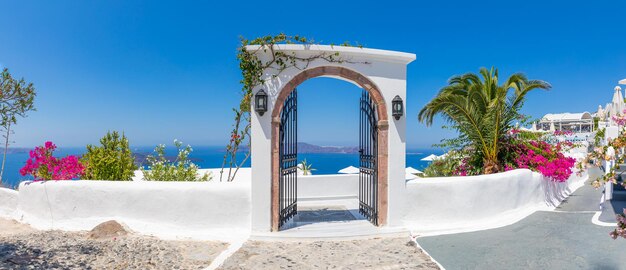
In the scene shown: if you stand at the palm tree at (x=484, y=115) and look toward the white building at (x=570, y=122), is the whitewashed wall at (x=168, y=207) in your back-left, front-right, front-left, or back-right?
back-left

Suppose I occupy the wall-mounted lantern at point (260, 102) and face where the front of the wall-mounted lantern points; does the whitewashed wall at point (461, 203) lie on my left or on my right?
on my left

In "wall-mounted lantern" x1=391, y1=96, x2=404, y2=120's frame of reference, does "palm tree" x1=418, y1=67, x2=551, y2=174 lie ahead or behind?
behind

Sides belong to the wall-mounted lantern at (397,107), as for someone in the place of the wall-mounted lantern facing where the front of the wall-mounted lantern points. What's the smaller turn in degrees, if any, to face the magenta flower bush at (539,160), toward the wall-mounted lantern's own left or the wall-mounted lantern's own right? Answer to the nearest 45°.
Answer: approximately 135° to the wall-mounted lantern's own left

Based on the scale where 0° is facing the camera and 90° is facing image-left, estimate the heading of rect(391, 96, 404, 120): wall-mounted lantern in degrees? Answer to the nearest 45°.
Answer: approximately 0°

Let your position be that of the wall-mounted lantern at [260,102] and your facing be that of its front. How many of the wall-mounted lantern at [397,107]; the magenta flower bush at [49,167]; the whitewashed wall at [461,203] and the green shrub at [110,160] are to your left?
2

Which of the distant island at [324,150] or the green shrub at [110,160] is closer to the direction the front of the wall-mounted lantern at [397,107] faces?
the green shrub

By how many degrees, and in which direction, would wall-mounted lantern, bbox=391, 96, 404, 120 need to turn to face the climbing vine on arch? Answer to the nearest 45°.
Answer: approximately 90° to its right

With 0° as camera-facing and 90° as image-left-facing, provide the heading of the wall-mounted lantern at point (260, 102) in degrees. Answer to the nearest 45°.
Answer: approximately 0°

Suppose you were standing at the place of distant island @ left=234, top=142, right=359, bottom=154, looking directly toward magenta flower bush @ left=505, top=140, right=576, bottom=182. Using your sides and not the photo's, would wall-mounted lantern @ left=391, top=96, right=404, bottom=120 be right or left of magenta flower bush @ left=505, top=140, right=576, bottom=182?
right

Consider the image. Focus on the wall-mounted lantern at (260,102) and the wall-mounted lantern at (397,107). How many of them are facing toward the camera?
2

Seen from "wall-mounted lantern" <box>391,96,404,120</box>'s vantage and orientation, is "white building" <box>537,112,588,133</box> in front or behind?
behind

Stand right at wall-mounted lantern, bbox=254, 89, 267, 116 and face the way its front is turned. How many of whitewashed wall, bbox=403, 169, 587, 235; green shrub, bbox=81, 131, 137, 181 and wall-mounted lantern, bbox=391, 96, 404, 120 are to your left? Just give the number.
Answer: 2
